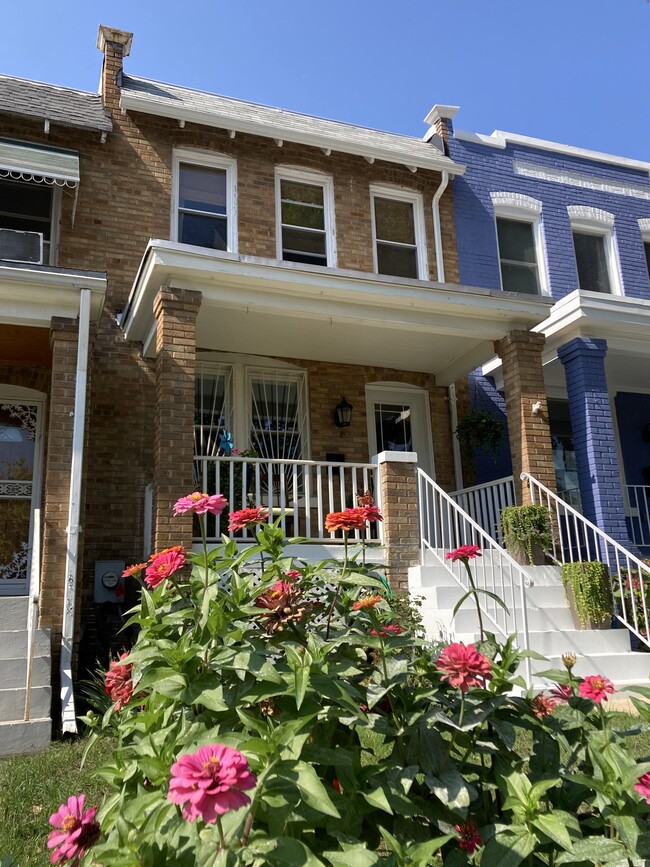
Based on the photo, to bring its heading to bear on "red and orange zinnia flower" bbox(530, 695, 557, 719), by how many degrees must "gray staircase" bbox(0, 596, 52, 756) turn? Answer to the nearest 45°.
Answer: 0° — it already faces it

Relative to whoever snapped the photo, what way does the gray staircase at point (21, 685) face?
facing the viewer

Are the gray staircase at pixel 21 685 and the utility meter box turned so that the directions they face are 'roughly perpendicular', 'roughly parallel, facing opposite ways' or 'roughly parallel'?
roughly parallel

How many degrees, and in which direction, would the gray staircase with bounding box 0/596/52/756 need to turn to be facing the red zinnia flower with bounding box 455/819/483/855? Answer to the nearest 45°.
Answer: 0° — it already faces it

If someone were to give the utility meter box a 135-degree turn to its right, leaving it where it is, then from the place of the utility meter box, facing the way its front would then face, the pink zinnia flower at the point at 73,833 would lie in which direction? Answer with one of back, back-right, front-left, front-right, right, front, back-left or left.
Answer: back-left

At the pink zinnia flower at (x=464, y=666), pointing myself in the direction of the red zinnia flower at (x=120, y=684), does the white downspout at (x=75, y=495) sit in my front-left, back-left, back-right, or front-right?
front-right

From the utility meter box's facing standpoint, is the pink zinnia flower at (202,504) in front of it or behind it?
in front

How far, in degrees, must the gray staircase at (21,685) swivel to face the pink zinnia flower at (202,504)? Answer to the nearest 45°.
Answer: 0° — it already faces it

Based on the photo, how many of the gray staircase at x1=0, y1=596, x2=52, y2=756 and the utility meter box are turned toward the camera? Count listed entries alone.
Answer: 2

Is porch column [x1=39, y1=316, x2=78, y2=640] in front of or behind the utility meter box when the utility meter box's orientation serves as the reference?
in front

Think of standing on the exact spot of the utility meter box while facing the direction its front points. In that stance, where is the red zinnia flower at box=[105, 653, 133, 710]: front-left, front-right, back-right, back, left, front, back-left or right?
front

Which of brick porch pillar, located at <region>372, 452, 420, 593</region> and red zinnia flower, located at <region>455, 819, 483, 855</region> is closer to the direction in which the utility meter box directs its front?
the red zinnia flower
